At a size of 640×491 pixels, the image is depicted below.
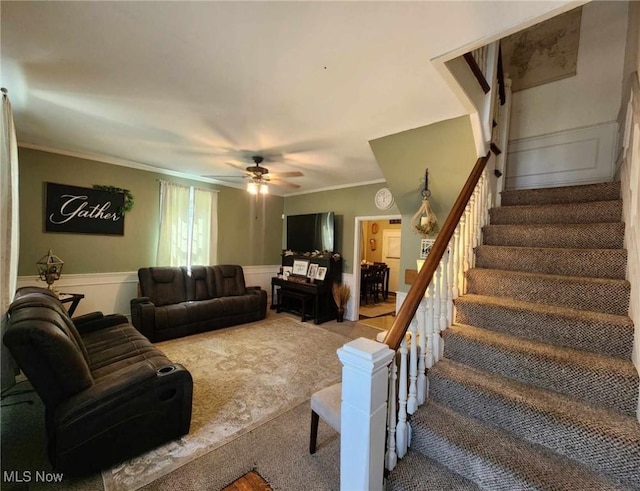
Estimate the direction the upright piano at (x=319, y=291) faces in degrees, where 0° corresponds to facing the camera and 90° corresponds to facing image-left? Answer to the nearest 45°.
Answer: approximately 45°

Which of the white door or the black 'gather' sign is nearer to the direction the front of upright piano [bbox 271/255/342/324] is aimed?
the black 'gather' sign

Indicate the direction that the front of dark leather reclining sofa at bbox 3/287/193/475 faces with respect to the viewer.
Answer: facing away from the viewer and to the right of the viewer

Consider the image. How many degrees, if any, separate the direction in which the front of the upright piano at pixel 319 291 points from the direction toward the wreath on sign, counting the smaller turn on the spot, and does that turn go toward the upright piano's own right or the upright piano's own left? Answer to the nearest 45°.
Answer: approximately 45° to the upright piano's own right

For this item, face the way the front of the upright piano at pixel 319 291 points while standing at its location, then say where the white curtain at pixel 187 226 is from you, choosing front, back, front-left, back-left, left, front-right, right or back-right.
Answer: front-right

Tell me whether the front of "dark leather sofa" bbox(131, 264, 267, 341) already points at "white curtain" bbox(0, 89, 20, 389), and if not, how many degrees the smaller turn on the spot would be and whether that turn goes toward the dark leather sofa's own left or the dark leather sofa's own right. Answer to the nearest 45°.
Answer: approximately 90° to the dark leather sofa's own right

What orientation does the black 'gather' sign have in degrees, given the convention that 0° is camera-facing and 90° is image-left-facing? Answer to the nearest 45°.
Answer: approximately 315°
